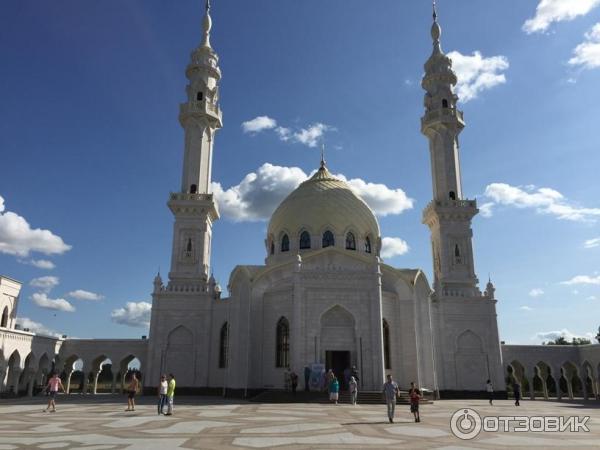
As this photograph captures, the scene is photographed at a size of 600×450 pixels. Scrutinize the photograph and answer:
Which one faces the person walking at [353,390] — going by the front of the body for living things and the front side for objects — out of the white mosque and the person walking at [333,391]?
the white mosque

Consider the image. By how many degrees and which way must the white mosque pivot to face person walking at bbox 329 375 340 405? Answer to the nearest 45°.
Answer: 0° — it already faces them

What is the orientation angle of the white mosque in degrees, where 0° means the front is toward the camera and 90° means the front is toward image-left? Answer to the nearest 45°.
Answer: approximately 0°

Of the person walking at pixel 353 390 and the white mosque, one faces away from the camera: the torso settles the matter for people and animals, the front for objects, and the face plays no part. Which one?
the person walking

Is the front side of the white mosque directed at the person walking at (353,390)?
yes
